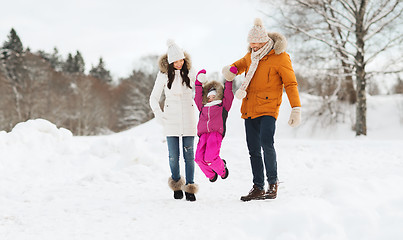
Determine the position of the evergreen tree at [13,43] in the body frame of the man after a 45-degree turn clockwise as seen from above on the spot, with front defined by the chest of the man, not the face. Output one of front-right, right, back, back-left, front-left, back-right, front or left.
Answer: front-right

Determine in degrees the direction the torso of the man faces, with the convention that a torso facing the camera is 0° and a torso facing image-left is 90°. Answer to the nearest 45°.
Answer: approximately 45°

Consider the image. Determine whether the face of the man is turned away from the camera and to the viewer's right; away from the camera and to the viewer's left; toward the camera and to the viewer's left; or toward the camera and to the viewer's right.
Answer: toward the camera and to the viewer's left

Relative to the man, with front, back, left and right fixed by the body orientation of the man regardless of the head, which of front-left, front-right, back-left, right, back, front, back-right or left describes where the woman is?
front-right
